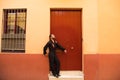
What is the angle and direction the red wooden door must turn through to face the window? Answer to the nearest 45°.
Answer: approximately 90° to its right

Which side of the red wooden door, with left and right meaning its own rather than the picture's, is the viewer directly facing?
front
